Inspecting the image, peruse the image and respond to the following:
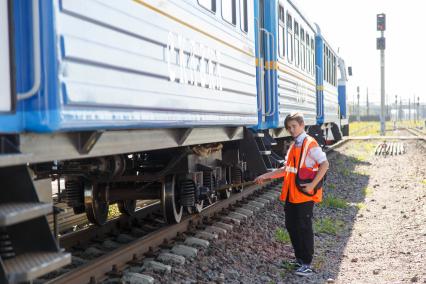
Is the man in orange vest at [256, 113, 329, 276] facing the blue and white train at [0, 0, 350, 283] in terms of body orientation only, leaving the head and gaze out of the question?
yes

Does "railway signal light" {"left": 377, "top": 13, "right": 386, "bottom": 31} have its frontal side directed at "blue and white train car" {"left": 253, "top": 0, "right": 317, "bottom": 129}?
yes

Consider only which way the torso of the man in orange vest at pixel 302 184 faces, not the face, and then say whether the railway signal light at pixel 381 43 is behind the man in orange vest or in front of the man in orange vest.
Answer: behind

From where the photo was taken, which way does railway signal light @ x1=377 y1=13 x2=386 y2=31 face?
toward the camera

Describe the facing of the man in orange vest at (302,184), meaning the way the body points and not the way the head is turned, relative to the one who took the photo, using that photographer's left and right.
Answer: facing the viewer and to the left of the viewer

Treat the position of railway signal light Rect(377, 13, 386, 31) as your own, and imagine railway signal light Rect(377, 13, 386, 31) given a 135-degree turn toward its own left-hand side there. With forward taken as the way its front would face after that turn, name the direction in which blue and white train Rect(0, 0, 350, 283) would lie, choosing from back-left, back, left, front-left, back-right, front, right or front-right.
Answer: back-right

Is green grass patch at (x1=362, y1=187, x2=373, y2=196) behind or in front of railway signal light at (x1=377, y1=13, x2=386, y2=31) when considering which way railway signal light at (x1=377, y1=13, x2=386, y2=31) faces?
in front

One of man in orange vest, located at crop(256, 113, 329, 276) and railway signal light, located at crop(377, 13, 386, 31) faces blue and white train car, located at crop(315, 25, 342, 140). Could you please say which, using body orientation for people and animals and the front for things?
the railway signal light

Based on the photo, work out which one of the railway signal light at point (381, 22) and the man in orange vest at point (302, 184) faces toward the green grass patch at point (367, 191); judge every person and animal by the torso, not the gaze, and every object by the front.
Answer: the railway signal light

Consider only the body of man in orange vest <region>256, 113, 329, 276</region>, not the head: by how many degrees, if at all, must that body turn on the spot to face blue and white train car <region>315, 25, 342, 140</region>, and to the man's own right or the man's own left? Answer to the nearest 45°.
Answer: approximately 135° to the man's own right

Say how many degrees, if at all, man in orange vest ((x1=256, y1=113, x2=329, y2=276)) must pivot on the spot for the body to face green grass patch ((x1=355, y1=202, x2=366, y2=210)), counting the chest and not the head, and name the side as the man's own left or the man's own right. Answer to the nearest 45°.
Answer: approximately 135° to the man's own right

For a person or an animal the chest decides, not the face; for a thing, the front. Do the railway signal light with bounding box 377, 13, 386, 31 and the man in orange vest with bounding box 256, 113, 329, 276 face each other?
no

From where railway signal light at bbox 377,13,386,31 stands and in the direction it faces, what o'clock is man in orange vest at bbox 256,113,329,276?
The man in orange vest is roughly at 12 o'clock from the railway signal light.

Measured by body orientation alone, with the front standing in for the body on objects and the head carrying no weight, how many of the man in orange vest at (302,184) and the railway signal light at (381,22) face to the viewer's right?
0

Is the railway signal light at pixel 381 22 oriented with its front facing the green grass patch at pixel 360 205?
yes
